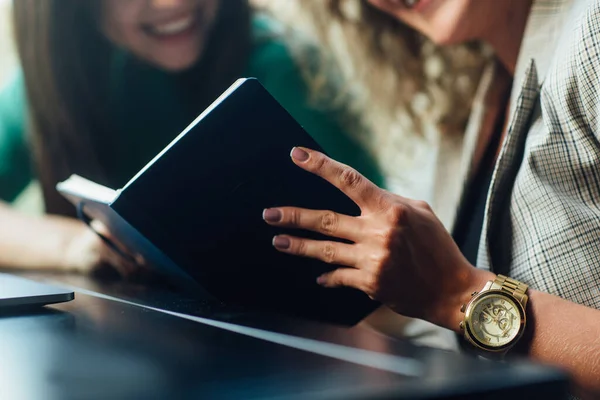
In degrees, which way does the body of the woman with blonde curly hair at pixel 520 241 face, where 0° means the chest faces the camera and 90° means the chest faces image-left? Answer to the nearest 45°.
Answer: approximately 45°

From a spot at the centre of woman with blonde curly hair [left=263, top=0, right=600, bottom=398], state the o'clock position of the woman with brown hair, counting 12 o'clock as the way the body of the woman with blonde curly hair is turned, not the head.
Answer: The woman with brown hair is roughly at 2 o'clock from the woman with blonde curly hair.
